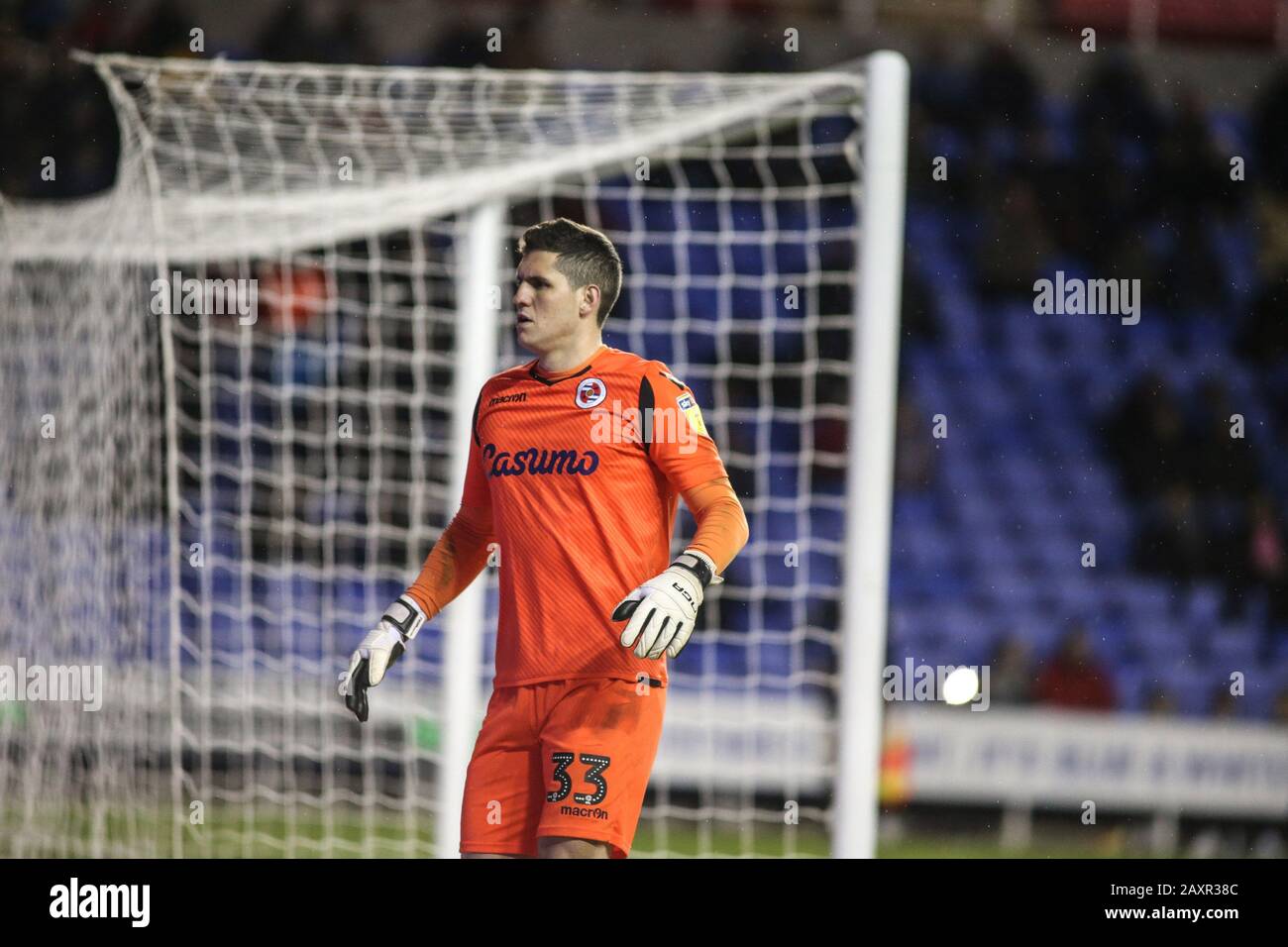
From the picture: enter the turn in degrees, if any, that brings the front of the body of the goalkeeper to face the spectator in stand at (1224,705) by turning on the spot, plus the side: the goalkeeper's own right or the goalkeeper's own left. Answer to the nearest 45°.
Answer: approximately 180°

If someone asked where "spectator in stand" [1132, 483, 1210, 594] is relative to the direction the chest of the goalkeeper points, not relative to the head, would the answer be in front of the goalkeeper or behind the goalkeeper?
behind

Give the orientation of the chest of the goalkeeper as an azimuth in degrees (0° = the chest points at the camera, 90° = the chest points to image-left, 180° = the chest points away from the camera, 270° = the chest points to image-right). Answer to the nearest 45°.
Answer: approximately 45°
